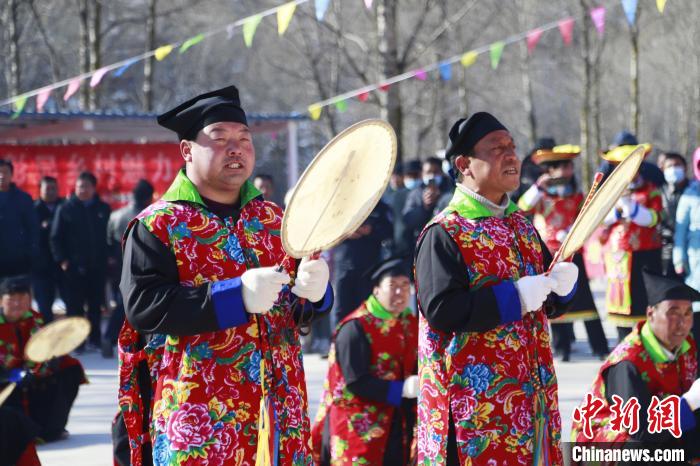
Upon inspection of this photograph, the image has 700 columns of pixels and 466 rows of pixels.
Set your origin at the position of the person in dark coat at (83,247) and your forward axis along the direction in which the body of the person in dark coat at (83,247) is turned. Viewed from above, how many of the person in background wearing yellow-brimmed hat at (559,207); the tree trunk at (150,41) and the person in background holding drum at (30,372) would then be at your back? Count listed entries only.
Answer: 1

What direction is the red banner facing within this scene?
toward the camera

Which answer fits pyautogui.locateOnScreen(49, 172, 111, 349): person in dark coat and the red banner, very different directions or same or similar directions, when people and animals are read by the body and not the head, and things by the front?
same or similar directions

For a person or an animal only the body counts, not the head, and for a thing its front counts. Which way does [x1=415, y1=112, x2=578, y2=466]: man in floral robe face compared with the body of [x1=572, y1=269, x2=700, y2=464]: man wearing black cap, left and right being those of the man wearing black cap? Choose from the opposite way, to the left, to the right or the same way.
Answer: the same way

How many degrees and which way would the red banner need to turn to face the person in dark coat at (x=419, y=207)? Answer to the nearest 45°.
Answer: approximately 45° to its left

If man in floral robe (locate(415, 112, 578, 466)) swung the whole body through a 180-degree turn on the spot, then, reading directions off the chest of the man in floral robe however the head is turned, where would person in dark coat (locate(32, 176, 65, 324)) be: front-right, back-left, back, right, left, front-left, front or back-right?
front

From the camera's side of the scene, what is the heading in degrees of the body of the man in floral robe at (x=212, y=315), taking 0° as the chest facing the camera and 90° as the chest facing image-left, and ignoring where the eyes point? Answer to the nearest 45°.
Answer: approximately 315°

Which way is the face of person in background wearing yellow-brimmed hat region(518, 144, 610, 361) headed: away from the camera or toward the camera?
toward the camera

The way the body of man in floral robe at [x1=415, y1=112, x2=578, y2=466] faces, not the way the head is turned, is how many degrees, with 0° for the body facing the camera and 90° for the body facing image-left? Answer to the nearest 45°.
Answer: approximately 315°

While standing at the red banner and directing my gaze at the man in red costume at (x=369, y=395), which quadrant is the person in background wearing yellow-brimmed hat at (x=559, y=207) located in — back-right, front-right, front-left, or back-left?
front-left

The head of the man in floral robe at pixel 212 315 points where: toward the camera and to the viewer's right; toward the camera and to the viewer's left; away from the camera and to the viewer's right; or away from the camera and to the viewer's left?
toward the camera and to the viewer's right

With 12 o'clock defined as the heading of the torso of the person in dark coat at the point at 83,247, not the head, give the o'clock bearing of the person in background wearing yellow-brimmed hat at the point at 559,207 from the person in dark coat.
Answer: The person in background wearing yellow-brimmed hat is roughly at 10 o'clock from the person in dark coat.

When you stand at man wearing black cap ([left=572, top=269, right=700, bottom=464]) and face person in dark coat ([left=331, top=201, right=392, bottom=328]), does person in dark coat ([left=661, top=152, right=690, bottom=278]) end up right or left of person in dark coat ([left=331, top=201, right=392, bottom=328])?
right

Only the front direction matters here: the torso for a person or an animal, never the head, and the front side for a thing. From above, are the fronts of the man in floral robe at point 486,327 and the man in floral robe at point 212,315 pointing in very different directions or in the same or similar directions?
same or similar directions
